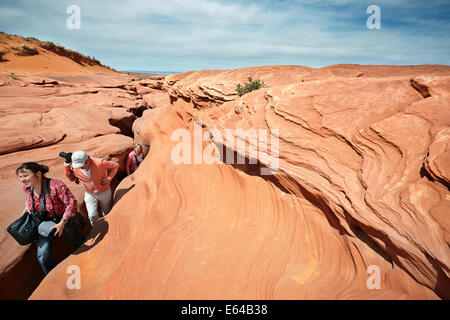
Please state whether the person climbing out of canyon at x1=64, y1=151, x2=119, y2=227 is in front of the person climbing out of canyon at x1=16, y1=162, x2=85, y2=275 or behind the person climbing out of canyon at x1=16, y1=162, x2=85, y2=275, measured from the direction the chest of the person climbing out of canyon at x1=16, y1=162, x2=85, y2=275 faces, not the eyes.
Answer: behind

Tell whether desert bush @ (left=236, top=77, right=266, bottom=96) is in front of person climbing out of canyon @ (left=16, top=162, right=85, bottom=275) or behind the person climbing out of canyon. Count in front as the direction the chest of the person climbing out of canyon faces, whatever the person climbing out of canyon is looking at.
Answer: behind

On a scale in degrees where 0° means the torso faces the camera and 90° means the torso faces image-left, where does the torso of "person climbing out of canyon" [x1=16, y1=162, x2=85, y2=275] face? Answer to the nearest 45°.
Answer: approximately 45°
